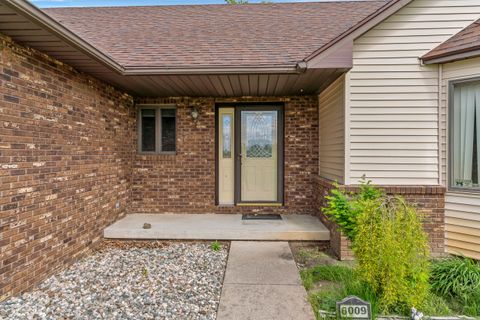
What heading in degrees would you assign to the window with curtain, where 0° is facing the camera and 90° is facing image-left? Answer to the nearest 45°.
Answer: approximately 45°

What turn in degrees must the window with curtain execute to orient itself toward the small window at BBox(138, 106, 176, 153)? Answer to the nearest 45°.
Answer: approximately 45° to its right
